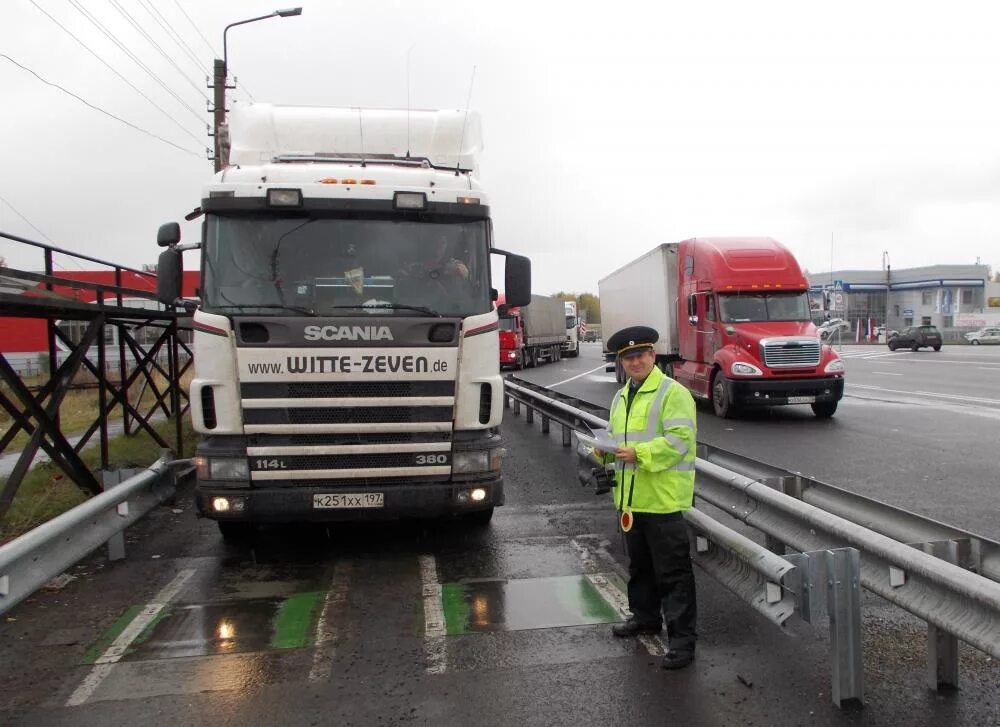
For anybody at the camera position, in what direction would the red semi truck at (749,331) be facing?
facing the viewer and to the right of the viewer

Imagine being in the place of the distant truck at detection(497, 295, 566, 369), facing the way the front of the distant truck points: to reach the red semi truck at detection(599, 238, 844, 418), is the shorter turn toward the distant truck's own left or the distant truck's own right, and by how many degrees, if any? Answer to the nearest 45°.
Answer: approximately 45° to the distant truck's own left

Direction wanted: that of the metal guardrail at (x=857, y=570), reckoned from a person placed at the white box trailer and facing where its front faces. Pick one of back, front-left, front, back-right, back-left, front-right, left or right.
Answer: front-right

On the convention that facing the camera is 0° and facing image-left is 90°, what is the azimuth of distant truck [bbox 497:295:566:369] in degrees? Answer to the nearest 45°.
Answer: approximately 45°

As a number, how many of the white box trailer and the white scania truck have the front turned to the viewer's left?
0

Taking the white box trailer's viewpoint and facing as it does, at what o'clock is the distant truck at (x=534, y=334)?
The distant truck is roughly at 7 o'clock from the white box trailer.

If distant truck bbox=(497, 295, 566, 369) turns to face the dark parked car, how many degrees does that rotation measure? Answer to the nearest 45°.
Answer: approximately 135° to its left

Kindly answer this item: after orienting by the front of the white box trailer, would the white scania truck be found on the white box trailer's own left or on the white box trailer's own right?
on the white box trailer's own right

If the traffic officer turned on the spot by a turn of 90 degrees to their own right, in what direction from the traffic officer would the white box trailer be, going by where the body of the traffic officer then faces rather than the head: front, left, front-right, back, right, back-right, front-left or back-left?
front-right

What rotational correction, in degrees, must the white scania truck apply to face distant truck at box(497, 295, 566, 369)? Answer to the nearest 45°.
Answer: approximately 180°

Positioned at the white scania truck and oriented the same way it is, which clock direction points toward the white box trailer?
The white box trailer is roughly at 7 o'clock from the white scania truck.

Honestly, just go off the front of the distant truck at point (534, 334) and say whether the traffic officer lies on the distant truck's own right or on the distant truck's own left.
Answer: on the distant truck's own left
